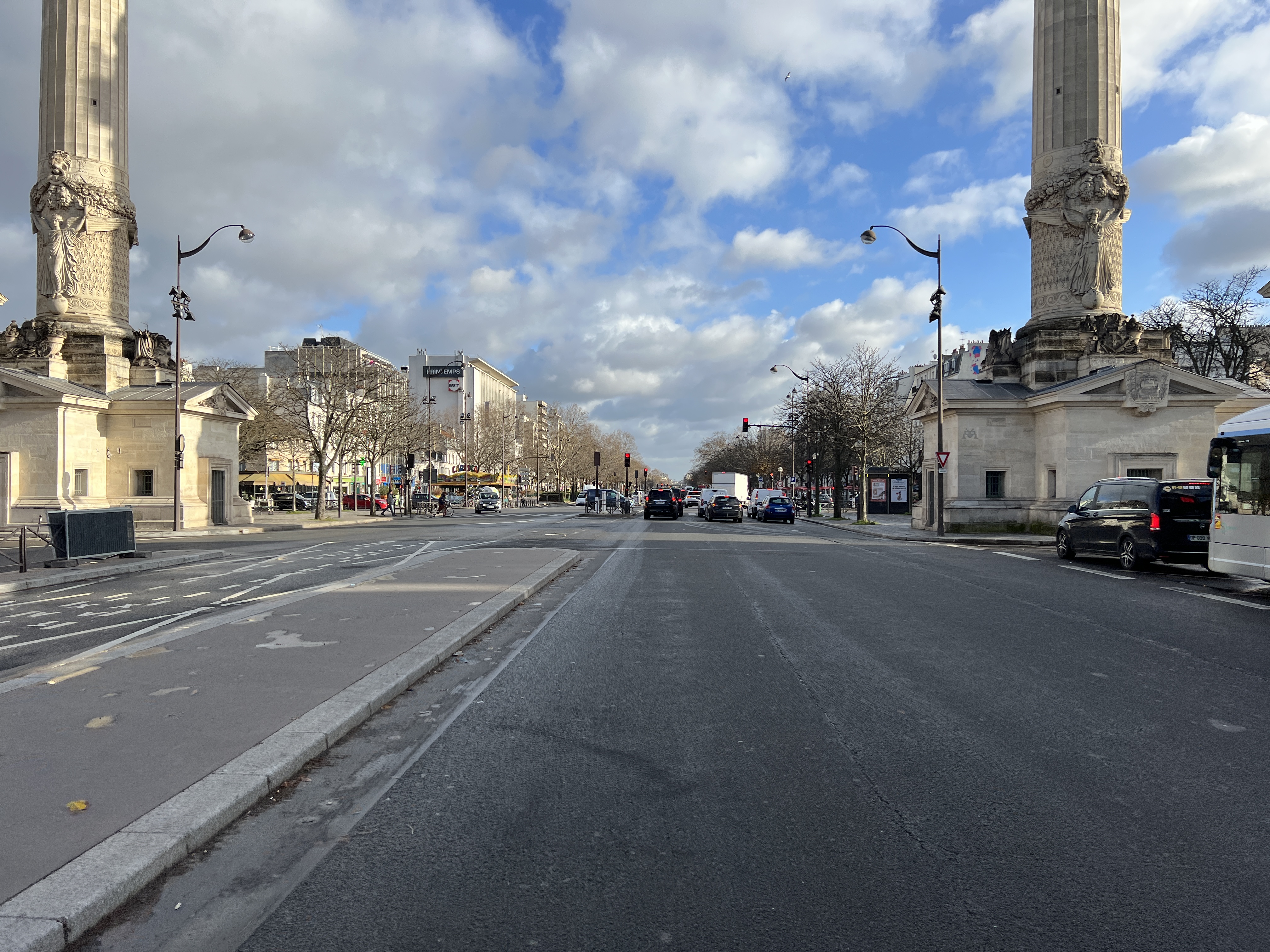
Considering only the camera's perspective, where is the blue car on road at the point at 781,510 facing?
facing away from the viewer

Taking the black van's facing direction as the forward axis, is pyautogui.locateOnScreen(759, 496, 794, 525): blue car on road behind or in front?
in front

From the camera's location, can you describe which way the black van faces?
facing away from the viewer and to the left of the viewer

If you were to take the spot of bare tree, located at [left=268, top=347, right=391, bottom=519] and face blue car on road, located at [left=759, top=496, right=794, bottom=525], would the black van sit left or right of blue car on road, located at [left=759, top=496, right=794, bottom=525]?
right

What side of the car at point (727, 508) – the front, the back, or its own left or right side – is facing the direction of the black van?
back

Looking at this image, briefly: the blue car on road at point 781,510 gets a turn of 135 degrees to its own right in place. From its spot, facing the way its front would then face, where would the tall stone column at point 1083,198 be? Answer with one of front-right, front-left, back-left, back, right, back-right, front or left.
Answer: front

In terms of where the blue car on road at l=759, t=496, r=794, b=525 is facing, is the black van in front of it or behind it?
behind

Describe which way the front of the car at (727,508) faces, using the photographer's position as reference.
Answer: facing away from the viewer

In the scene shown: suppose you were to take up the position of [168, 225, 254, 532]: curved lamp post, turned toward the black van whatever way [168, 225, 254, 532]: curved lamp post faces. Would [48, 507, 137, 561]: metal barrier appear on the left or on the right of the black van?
right

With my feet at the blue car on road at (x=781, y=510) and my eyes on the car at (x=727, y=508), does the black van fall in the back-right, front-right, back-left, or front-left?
back-left
